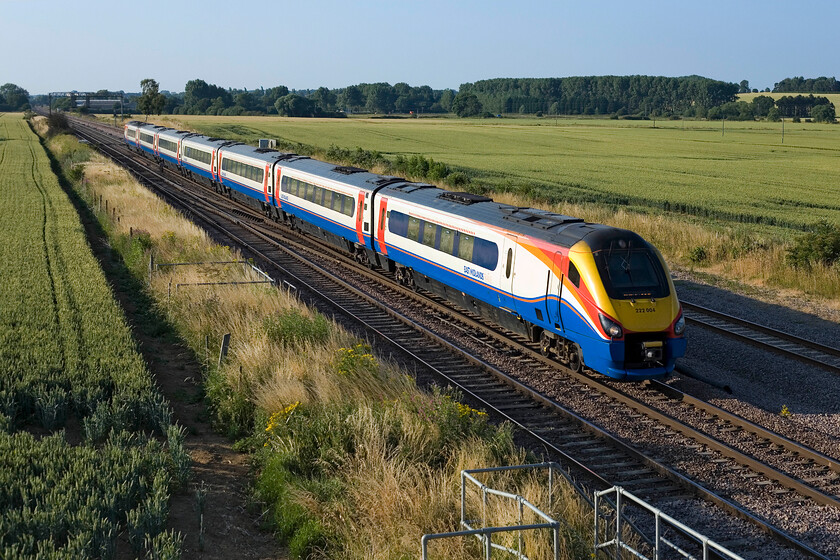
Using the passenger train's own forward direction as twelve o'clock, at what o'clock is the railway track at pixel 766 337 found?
The railway track is roughly at 10 o'clock from the passenger train.

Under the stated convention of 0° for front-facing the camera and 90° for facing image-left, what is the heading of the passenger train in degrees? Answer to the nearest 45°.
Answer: approximately 315°

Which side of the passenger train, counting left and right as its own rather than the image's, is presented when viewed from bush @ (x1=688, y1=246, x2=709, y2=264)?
left

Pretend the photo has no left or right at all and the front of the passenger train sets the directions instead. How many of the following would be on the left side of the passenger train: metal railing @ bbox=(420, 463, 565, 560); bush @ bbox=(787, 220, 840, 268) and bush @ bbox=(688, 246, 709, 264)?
2

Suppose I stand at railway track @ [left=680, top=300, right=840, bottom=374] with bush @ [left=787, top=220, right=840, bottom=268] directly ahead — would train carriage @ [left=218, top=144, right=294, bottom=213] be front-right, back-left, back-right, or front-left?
front-left

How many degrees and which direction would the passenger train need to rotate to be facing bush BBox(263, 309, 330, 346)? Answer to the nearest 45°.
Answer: approximately 135° to its right

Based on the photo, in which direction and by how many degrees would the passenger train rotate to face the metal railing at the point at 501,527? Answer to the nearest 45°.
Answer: approximately 45° to its right

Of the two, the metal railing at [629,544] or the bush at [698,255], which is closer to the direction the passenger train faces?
the metal railing

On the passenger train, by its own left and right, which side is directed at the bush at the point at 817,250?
left

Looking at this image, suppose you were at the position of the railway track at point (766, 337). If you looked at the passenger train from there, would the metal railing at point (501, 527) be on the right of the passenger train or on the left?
left

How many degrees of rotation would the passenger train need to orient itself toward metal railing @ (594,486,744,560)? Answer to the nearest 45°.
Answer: approximately 45° to its right
